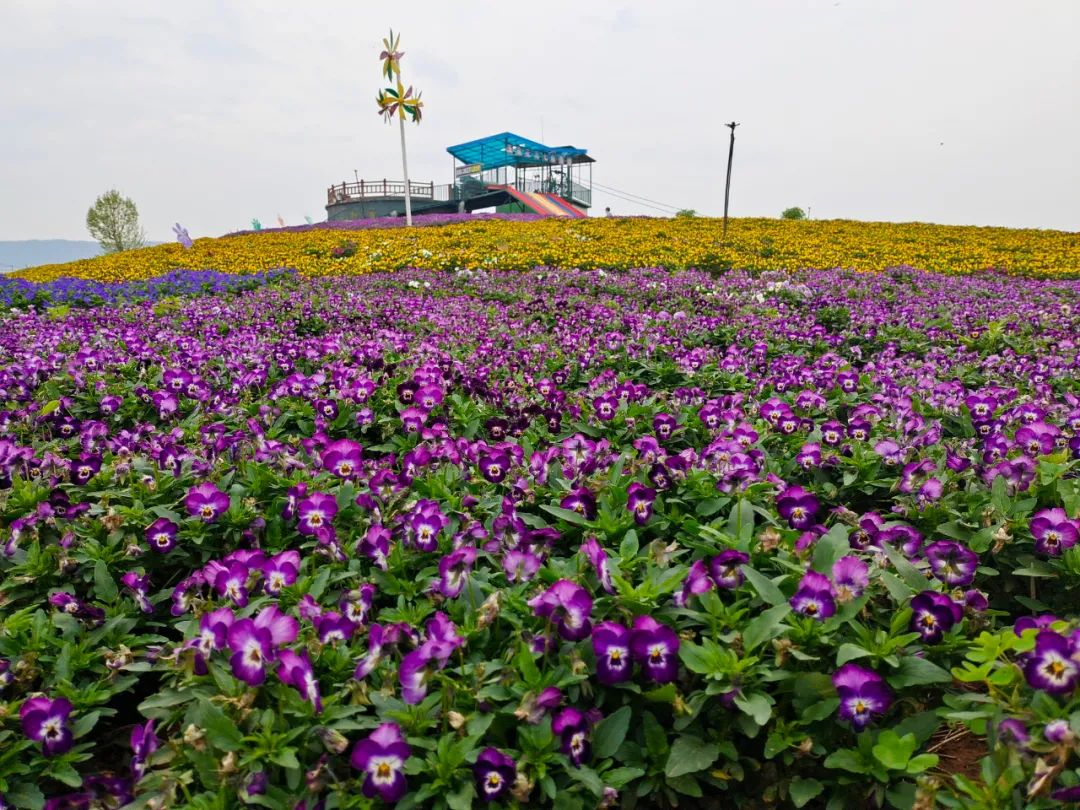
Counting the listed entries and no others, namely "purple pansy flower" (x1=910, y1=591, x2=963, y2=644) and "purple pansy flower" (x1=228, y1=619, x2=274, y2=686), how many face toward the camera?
2

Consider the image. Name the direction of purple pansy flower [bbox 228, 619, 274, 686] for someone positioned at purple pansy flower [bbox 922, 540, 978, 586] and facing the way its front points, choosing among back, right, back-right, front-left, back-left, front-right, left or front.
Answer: front-right

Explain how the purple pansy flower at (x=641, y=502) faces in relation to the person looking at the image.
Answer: facing the viewer

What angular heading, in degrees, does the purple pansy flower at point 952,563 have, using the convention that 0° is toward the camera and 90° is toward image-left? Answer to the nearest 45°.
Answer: approximately 0°

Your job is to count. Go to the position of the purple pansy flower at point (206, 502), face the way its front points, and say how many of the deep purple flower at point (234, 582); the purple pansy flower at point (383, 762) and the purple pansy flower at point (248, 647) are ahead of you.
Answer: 3

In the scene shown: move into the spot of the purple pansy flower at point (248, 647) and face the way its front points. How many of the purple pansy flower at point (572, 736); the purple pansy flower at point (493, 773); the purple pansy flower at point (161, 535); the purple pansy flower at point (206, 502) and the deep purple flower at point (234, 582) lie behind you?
3

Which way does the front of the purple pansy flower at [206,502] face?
toward the camera

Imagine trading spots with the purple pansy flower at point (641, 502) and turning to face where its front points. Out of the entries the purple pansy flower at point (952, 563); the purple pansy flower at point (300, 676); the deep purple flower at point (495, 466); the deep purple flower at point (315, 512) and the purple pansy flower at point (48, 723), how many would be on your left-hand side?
1

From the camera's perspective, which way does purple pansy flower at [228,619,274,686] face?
toward the camera

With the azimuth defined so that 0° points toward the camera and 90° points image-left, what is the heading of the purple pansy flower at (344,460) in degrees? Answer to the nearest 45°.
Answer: approximately 0°

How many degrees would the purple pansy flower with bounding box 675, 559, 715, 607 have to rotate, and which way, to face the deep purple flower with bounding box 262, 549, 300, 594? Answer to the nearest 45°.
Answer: approximately 45° to its right

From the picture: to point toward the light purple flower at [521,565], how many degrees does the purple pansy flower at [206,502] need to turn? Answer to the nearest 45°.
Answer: approximately 45° to its left

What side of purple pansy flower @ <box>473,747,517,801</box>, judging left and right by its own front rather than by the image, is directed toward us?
front

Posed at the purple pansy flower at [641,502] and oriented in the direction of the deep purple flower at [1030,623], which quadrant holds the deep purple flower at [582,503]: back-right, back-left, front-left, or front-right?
back-right

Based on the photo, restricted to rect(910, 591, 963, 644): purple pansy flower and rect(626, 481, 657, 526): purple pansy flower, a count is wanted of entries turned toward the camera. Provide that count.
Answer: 2

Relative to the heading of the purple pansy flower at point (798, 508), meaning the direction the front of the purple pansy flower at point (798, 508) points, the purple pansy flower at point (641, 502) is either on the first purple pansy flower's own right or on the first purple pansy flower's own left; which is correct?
on the first purple pansy flower's own right

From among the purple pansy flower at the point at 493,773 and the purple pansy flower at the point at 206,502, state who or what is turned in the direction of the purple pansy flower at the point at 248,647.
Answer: the purple pansy flower at the point at 206,502
